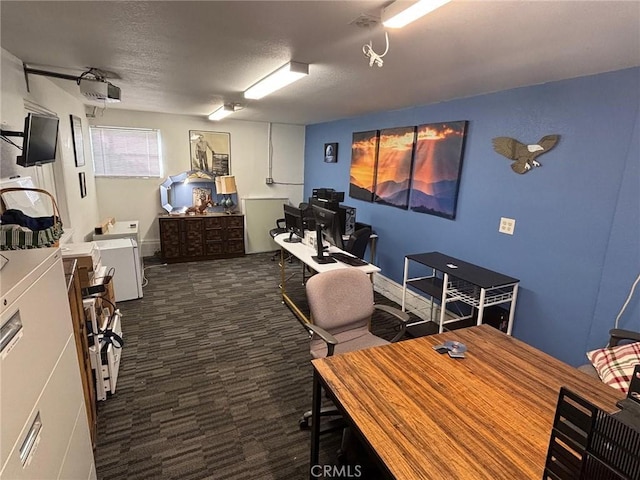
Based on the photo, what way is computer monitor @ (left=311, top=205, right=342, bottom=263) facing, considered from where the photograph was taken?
facing away from the viewer and to the right of the viewer

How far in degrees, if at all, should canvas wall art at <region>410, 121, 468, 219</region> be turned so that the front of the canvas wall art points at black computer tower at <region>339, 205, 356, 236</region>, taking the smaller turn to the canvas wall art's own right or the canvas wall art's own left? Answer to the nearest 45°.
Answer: approximately 45° to the canvas wall art's own right

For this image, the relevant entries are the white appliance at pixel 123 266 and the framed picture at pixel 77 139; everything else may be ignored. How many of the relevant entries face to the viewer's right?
2

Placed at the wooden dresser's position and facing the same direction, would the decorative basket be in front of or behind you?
in front

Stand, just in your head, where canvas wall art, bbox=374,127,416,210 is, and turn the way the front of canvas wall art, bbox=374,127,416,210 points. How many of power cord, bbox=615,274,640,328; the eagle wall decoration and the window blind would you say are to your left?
2

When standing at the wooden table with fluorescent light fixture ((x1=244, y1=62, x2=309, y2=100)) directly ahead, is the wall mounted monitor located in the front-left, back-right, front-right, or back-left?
front-left

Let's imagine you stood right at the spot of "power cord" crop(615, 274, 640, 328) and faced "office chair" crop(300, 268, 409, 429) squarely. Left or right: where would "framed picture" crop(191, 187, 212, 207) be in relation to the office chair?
right

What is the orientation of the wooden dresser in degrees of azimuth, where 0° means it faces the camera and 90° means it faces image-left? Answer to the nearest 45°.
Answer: approximately 0°

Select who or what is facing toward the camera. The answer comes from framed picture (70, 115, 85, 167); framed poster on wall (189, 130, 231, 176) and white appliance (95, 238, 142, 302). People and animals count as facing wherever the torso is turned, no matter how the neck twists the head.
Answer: the framed poster on wall

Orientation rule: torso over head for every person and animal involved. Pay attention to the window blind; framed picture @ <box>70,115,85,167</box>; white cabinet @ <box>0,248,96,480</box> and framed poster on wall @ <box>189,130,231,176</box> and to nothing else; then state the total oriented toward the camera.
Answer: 2

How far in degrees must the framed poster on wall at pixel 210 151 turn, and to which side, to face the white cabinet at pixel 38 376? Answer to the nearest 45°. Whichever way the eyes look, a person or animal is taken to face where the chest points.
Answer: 0° — it already faces it

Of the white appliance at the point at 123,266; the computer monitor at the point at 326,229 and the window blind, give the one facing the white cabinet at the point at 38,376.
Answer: the window blind

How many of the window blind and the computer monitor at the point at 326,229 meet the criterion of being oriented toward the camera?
1

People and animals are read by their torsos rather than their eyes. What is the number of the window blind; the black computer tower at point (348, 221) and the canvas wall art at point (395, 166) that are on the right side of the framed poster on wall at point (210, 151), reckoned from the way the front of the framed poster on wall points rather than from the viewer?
1

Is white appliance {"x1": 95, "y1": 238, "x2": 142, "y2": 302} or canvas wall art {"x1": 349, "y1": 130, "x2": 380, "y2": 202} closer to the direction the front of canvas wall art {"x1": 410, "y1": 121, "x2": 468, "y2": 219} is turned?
the white appliance

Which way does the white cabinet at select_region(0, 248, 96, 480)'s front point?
to the viewer's right

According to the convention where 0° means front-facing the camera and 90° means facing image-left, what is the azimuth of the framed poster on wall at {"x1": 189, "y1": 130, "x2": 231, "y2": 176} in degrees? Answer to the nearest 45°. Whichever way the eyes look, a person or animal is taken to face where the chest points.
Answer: approximately 0°

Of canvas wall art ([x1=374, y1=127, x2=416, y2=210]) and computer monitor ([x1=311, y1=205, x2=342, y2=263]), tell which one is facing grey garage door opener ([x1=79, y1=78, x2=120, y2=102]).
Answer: the canvas wall art
